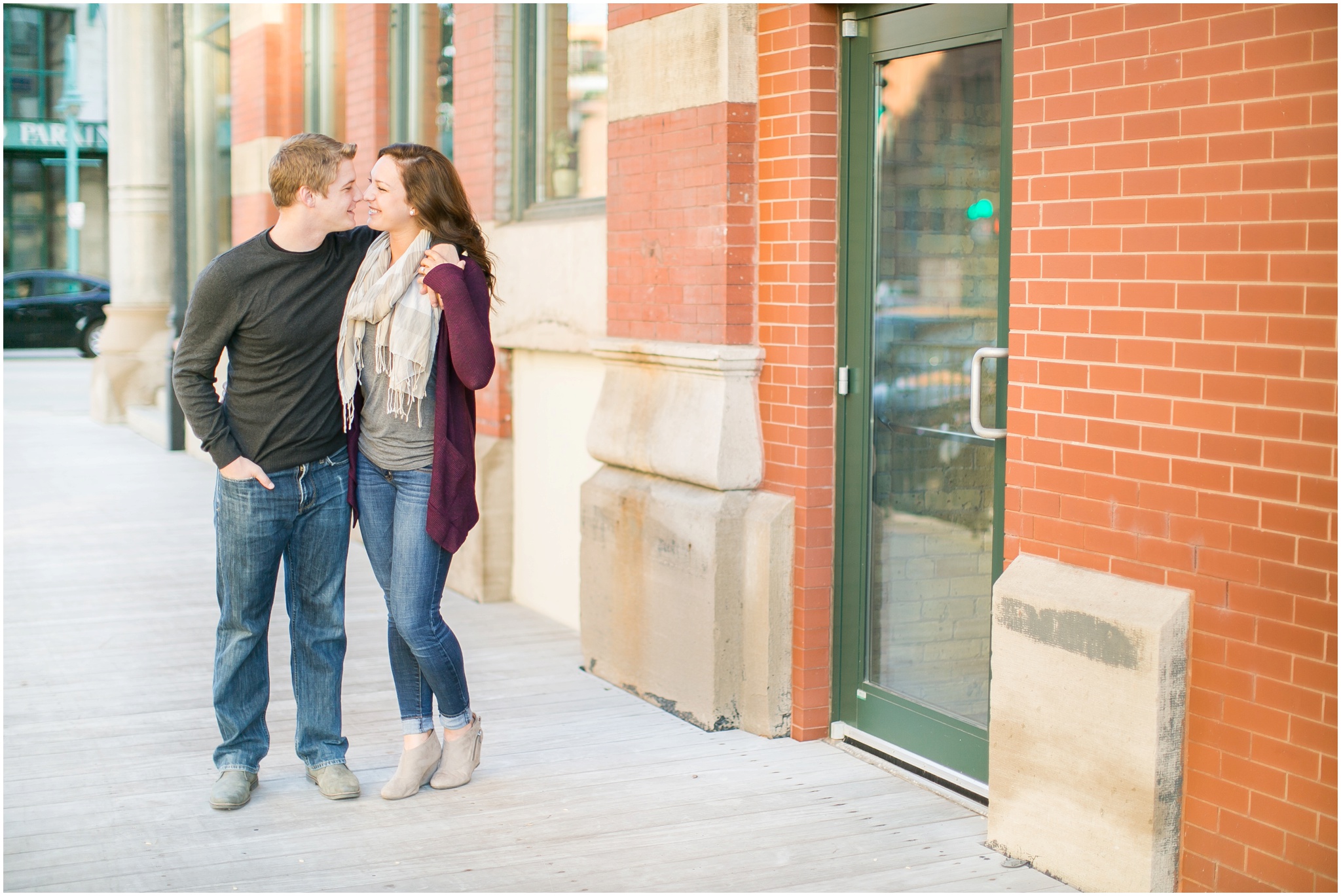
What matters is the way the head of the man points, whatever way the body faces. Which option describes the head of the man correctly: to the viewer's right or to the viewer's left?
to the viewer's right

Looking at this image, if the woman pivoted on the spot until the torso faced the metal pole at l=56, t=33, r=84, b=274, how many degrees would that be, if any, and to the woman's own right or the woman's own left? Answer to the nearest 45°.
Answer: approximately 135° to the woman's own right

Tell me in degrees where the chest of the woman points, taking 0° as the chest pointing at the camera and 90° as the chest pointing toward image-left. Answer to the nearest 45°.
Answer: approximately 45°

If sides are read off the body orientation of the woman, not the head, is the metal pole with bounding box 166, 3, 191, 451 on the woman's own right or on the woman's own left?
on the woman's own right

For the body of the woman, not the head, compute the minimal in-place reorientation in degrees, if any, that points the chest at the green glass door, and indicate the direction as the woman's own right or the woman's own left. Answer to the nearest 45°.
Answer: approximately 135° to the woman's own left

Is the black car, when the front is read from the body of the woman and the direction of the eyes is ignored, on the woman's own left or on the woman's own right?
on the woman's own right
